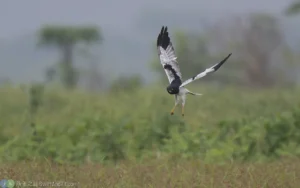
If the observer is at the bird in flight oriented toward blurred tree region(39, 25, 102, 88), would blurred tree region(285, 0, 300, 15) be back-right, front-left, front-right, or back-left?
front-right

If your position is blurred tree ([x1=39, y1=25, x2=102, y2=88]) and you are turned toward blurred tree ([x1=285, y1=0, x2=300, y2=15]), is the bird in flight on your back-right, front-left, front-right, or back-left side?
front-right

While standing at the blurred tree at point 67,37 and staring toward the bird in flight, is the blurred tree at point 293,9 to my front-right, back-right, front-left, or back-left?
front-left

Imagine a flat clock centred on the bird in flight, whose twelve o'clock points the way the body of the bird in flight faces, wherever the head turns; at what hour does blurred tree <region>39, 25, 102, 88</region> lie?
The blurred tree is roughly at 4 o'clock from the bird in flight.

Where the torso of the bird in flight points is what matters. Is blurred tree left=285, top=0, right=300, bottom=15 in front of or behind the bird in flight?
behind
